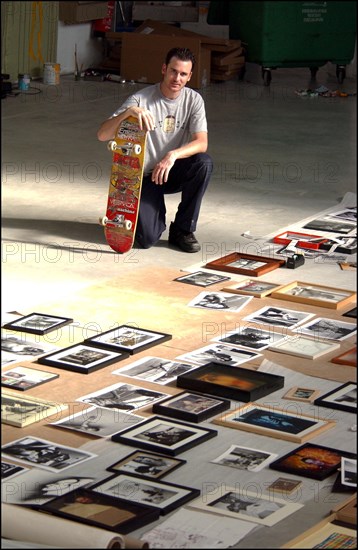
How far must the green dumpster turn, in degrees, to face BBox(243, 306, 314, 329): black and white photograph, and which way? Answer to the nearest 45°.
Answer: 0° — it already faces it

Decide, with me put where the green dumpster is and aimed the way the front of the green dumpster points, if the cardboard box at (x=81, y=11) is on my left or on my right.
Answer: on my right

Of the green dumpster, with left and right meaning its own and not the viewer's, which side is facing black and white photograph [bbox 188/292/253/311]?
front

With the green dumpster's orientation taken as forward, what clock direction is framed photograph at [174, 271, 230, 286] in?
The framed photograph is roughly at 12 o'clock from the green dumpster.

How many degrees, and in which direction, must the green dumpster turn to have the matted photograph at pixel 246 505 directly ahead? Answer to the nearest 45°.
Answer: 0° — it already faces it

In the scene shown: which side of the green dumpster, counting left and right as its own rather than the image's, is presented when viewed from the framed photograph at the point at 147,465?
front

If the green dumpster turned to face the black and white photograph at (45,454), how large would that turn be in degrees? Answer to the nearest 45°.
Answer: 0° — it already faces it

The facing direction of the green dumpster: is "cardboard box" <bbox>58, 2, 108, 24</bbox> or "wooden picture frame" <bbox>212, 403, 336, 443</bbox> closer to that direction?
the wooden picture frame

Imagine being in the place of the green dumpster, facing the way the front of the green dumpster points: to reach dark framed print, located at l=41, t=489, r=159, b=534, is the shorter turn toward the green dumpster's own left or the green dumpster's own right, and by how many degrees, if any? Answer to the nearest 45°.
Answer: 0° — it already faces it

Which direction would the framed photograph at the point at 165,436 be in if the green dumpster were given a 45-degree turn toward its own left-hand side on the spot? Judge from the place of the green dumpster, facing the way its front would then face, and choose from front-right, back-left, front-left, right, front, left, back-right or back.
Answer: front-right

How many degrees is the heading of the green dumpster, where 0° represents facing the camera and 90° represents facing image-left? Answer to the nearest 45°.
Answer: approximately 0°

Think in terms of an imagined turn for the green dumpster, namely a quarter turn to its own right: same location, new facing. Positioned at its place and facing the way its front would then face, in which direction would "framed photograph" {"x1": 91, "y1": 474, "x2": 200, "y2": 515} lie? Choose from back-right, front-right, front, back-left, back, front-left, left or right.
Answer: left
